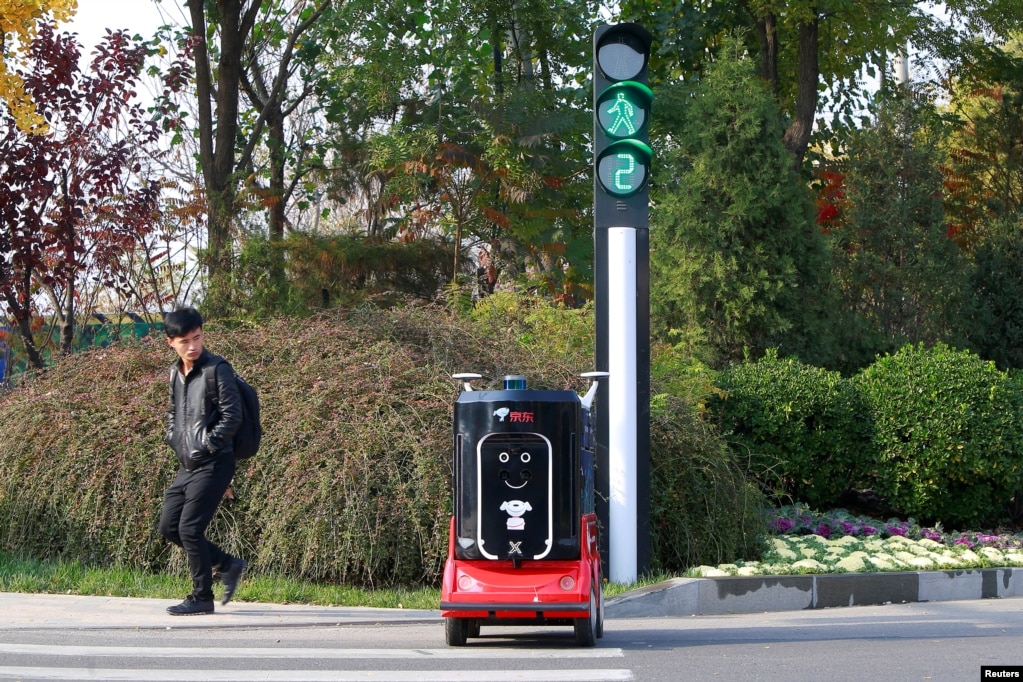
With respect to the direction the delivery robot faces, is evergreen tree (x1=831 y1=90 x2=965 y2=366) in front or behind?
behind

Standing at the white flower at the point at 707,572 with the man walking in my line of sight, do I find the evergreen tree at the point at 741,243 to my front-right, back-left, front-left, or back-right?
back-right

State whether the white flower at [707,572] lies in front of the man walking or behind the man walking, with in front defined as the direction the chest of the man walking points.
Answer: behind

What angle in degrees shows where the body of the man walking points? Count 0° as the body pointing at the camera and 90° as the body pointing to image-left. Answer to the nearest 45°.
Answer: approximately 45°

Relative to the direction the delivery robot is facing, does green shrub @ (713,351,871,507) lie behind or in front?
behind

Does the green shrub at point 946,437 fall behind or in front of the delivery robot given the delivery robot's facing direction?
behind

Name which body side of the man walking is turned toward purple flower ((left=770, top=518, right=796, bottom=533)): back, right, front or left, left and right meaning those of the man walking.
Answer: back

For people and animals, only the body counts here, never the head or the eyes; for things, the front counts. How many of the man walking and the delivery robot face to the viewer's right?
0

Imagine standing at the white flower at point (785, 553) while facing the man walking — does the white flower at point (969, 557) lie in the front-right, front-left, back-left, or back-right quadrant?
back-left

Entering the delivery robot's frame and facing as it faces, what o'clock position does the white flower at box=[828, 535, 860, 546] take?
The white flower is roughly at 7 o'clock from the delivery robot.

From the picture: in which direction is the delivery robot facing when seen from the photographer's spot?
facing the viewer

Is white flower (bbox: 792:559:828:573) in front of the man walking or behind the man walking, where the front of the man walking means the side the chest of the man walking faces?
behind
